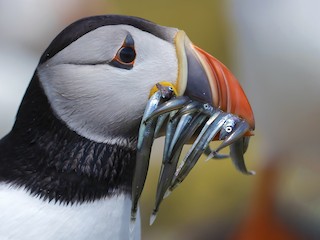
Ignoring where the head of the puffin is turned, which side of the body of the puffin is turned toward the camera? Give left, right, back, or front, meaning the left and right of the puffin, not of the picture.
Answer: right
